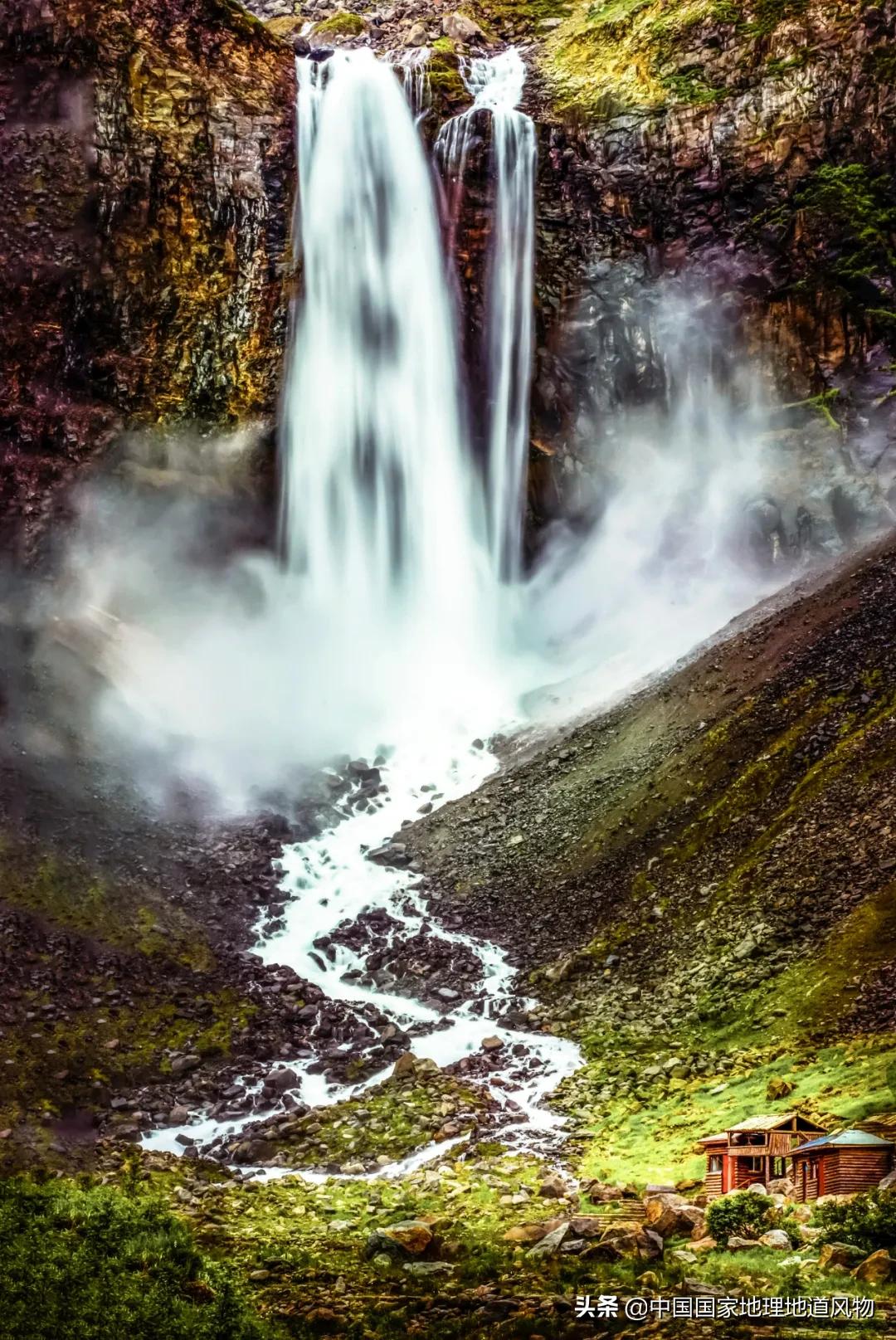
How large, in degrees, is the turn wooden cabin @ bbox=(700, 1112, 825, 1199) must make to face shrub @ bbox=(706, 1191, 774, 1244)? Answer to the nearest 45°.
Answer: approximately 45° to its left

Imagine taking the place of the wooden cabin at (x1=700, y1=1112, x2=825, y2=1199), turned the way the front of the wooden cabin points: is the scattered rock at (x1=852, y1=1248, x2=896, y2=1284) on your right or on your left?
on your left

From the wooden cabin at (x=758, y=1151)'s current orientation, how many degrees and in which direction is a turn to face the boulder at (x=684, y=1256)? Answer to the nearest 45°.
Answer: approximately 45° to its left

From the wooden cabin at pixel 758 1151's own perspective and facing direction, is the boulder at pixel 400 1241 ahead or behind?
ahead

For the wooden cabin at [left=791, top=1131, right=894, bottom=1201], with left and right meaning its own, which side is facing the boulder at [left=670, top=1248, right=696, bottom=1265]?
front

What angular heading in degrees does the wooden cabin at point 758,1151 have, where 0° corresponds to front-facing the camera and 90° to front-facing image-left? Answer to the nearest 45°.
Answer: approximately 45°

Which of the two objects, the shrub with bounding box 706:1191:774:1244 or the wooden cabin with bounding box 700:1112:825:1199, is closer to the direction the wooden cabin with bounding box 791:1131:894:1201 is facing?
the shrub

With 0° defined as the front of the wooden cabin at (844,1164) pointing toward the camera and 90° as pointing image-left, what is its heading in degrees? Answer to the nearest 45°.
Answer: approximately 45°

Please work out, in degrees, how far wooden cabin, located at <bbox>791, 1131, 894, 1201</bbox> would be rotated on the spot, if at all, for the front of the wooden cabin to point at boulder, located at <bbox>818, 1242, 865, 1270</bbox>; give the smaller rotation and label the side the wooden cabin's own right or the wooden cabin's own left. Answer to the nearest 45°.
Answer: approximately 45° to the wooden cabin's own left

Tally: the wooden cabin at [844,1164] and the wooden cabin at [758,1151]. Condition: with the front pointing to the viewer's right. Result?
0

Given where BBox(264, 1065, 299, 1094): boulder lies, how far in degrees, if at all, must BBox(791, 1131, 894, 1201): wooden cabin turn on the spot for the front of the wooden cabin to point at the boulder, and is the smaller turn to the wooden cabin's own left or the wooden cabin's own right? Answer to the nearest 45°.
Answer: approximately 90° to the wooden cabin's own right
